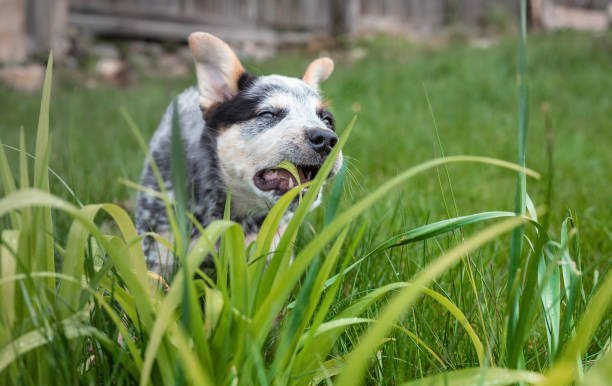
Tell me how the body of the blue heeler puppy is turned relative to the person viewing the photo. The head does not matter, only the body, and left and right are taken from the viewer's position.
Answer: facing the viewer and to the right of the viewer

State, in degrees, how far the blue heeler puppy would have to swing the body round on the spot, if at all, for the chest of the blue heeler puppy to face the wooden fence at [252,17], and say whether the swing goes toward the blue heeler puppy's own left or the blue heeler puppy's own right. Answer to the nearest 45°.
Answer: approximately 135° to the blue heeler puppy's own left

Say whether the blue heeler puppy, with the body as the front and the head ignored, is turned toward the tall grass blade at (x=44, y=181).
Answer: no

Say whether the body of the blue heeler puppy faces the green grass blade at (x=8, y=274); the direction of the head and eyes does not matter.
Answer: no

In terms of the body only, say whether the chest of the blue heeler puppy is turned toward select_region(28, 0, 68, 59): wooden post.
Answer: no

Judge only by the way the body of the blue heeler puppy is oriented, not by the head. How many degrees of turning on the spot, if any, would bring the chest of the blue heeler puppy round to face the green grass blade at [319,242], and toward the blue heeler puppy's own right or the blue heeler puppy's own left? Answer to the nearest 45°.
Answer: approximately 45° to the blue heeler puppy's own right

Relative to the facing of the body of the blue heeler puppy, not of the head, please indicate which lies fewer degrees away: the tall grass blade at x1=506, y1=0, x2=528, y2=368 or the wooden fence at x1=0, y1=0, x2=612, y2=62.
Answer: the tall grass blade

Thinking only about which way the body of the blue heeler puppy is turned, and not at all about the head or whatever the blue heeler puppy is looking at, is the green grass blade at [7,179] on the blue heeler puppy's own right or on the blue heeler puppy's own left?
on the blue heeler puppy's own right

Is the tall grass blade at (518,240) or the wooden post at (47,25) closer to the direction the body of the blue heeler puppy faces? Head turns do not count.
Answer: the tall grass blade

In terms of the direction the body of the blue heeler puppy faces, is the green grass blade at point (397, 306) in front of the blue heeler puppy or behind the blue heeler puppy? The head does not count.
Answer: in front

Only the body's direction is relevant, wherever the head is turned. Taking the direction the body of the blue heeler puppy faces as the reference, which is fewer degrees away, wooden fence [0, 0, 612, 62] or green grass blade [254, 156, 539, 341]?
the green grass blade

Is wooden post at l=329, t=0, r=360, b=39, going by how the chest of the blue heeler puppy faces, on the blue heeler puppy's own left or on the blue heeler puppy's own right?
on the blue heeler puppy's own left

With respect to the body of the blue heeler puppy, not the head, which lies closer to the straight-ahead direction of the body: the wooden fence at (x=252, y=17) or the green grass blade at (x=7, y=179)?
the green grass blade

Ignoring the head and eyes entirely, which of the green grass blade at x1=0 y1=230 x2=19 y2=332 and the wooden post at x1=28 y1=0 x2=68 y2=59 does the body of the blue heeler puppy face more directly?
the green grass blade

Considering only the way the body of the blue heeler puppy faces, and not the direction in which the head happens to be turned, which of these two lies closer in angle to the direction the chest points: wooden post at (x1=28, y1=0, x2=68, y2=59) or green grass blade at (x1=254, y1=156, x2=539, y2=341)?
the green grass blade
